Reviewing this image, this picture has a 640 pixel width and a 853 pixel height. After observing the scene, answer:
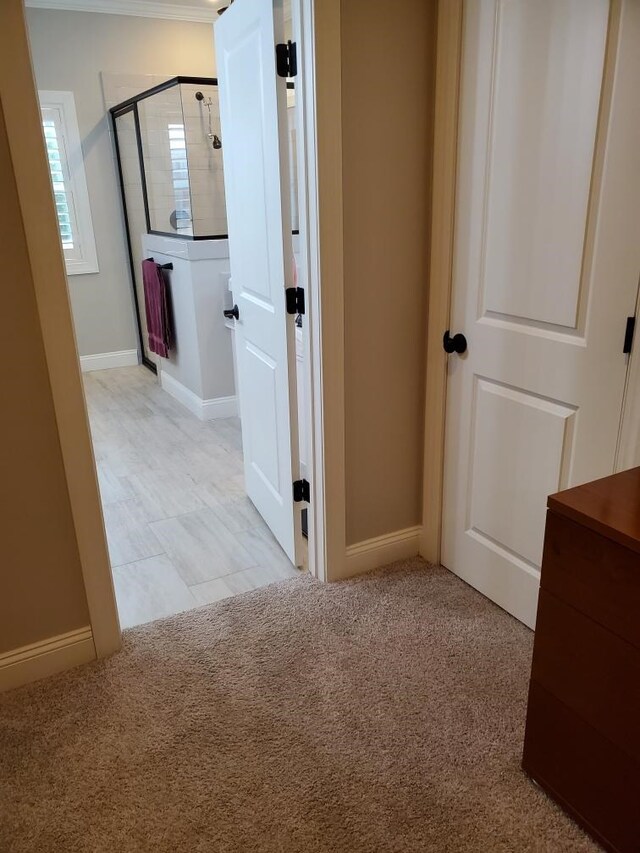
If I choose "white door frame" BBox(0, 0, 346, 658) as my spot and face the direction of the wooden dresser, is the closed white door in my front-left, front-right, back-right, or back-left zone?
front-left

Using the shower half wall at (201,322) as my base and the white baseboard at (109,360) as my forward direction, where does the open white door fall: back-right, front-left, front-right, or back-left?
back-left

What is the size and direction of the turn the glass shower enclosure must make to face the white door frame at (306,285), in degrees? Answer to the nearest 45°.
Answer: approximately 45° to its left

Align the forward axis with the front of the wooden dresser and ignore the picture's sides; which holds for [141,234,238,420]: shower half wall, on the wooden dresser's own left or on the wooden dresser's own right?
on the wooden dresser's own right

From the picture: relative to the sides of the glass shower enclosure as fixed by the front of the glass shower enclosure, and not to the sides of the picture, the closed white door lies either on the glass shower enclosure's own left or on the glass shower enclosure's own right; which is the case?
on the glass shower enclosure's own left

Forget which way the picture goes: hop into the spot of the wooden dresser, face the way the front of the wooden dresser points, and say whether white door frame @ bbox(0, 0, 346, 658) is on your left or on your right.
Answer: on your right

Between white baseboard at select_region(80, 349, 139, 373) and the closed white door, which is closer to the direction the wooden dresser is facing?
the white baseboard

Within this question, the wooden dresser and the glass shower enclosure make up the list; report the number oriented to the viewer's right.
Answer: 0

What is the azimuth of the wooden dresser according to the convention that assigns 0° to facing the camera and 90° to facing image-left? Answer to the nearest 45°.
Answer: approximately 45°

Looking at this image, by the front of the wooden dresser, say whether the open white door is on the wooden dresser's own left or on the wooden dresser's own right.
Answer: on the wooden dresser's own right

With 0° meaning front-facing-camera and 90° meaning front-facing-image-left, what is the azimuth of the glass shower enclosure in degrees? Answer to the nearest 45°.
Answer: approximately 45°

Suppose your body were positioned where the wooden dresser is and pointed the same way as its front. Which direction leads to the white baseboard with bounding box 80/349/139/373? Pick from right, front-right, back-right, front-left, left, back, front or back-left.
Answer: right
